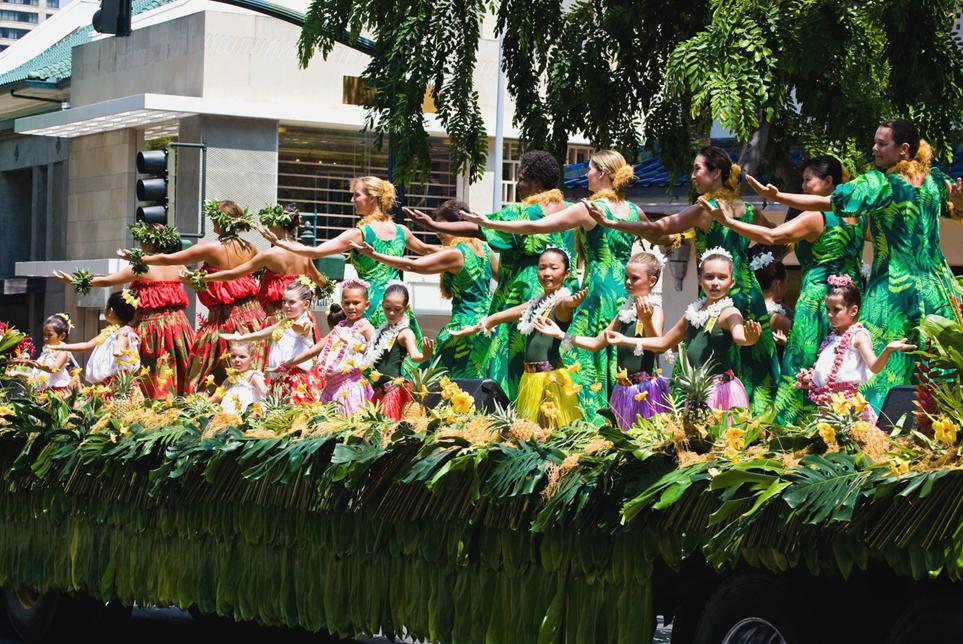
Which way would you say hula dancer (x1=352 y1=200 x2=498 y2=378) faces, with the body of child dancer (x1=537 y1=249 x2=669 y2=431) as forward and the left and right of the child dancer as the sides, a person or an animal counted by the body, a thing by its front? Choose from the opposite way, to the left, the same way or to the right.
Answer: to the right

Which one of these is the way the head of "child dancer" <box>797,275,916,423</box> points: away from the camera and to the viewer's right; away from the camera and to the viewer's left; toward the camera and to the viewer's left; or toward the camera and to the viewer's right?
toward the camera and to the viewer's left

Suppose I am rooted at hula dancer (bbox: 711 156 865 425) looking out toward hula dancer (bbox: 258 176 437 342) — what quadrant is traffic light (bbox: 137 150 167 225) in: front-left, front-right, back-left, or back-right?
front-right

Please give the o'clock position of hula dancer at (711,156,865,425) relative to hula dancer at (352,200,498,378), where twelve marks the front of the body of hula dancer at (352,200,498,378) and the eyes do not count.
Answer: hula dancer at (711,156,865,425) is roughly at 6 o'clock from hula dancer at (352,200,498,378).

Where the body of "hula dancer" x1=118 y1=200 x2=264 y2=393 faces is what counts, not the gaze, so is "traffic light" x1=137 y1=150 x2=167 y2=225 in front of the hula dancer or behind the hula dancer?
in front

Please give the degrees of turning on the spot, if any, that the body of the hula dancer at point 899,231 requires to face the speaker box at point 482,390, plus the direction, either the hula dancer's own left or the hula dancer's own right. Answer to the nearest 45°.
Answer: approximately 45° to the hula dancer's own left

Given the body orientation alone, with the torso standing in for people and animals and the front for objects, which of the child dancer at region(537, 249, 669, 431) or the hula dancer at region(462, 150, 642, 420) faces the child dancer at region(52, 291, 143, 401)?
the hula dancer

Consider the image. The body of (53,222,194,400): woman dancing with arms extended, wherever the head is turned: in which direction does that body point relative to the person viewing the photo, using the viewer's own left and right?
facing away from the viewer and to the left of the viewer

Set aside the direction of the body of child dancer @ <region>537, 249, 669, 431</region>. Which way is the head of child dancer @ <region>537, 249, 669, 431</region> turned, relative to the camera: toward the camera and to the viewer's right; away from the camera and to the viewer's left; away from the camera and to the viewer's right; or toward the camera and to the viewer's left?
toward the camera and to the viewer's left

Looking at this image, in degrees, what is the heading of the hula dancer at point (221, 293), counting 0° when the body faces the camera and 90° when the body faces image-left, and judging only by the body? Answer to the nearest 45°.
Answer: approximately 135°

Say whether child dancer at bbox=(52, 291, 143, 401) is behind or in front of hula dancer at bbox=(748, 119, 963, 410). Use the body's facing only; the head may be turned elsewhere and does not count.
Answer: in front

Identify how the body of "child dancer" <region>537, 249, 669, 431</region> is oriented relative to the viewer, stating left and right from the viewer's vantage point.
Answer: facing the viewer and to the left of the viewer
